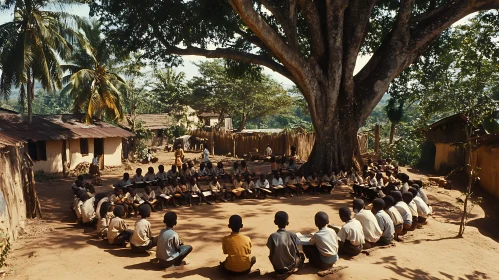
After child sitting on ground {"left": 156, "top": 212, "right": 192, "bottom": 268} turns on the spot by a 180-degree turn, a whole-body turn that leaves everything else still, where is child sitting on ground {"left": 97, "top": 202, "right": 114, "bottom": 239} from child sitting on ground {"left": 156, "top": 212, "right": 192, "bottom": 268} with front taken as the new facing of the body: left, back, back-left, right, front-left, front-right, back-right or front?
right

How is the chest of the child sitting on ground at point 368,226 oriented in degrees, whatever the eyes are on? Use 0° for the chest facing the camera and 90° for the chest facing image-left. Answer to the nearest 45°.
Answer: approximately 135°

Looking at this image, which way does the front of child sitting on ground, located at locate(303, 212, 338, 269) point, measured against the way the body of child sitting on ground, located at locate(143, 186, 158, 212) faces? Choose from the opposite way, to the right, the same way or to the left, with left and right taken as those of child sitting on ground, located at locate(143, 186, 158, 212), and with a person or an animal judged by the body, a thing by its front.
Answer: the opposite way

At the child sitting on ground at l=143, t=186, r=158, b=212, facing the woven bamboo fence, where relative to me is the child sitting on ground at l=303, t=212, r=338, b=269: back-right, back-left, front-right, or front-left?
back-right

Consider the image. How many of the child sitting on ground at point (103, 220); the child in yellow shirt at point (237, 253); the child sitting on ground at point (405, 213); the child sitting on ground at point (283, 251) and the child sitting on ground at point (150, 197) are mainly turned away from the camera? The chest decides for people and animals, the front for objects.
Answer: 2

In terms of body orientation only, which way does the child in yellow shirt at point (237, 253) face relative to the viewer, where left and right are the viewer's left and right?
facing away from the viewer

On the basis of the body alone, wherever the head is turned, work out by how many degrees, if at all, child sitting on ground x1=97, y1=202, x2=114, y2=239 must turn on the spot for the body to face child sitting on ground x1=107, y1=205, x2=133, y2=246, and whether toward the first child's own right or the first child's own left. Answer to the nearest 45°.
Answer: approximately 90° to the first child's own right

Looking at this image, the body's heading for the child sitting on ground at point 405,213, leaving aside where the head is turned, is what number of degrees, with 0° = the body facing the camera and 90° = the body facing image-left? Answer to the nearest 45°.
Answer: approximately 90°

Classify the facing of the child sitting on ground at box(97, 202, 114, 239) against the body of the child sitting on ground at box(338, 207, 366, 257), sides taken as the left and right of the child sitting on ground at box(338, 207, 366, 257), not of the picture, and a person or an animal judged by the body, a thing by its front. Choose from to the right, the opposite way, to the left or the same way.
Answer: to the right

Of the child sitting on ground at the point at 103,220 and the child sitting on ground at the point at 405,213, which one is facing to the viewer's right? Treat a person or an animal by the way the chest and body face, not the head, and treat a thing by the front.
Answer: the child sitting on ground at the point at 103,220

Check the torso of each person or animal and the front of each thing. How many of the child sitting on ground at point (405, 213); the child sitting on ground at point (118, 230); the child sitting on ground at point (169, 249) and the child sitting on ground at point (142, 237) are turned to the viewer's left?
1

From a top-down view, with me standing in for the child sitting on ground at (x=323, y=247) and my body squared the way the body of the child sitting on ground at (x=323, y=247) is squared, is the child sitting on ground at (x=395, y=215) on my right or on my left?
on my right

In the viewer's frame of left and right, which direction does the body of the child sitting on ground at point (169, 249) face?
facing away from the viewer and to the right of the viewer

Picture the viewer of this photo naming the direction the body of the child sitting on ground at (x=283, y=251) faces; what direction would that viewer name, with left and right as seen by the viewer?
facing away from the viewer

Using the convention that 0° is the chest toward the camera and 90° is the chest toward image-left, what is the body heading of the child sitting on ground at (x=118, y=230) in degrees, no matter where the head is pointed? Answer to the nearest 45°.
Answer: approximately 225°

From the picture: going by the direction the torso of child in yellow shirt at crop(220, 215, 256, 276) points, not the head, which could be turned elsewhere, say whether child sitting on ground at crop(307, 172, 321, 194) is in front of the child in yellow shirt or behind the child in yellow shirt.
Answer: in front
